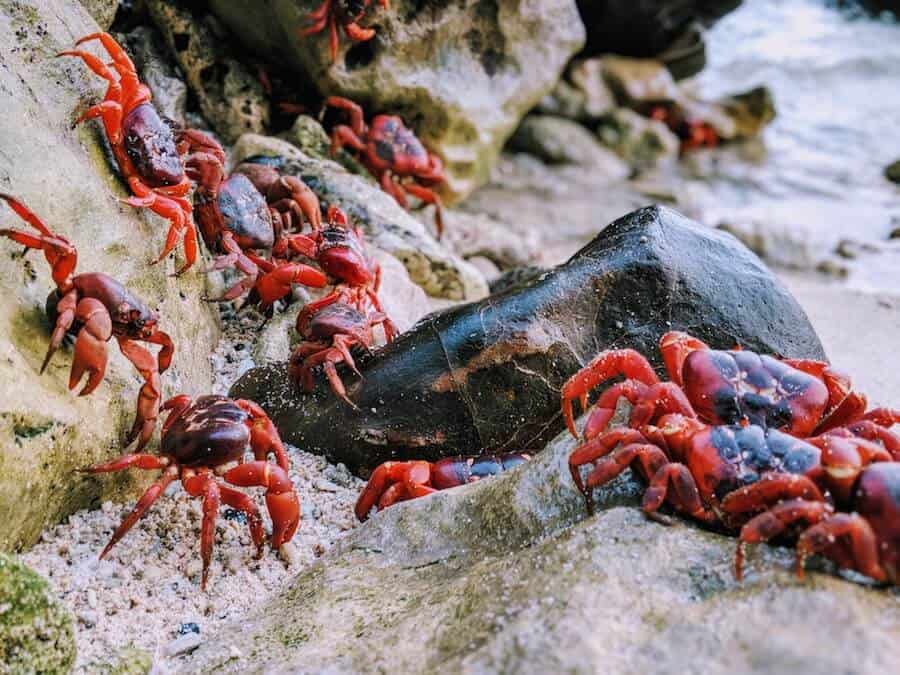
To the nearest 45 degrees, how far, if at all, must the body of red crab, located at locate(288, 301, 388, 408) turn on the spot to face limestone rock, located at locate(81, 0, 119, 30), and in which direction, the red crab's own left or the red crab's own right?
approximately 135° to the red crab's own right

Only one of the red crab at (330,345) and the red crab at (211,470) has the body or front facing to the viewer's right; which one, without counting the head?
the red crab at (211,470)

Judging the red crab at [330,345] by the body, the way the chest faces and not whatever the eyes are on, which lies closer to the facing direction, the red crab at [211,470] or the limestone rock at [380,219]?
the red crab

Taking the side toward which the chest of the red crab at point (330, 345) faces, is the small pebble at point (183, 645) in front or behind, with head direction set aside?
in front

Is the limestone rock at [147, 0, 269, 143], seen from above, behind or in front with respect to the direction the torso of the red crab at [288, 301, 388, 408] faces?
behind

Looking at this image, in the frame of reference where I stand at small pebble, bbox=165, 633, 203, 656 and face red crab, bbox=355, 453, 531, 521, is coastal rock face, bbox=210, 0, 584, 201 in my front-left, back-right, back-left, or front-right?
front-left

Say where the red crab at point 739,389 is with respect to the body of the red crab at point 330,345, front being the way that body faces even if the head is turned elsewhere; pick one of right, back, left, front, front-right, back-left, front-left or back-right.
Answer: left

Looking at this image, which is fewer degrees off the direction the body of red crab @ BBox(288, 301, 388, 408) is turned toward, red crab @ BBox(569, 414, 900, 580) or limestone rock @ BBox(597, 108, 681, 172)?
the red crab

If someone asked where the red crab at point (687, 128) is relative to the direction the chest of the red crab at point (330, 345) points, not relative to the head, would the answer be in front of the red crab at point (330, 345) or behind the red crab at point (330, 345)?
behind
